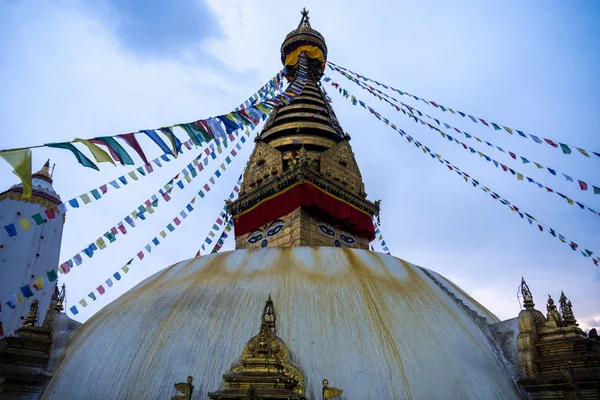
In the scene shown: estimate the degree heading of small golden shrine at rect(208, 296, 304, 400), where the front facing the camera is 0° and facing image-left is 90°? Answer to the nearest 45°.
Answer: approximately 0°

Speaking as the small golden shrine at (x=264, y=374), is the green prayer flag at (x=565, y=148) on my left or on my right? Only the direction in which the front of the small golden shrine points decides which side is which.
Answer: on my left

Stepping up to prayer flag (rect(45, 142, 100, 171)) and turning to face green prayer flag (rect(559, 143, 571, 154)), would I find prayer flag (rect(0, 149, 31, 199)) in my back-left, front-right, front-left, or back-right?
back-right

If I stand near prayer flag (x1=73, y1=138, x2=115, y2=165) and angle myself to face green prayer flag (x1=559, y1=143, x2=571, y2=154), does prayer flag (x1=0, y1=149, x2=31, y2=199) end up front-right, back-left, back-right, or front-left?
back-right

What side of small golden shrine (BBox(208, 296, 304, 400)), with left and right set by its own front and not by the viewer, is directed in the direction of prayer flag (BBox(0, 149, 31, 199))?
right

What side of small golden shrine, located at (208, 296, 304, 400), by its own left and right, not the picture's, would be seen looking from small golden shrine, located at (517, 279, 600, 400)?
left

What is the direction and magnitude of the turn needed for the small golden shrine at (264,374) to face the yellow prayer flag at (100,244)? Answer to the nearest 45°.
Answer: approximately 135° to its right
